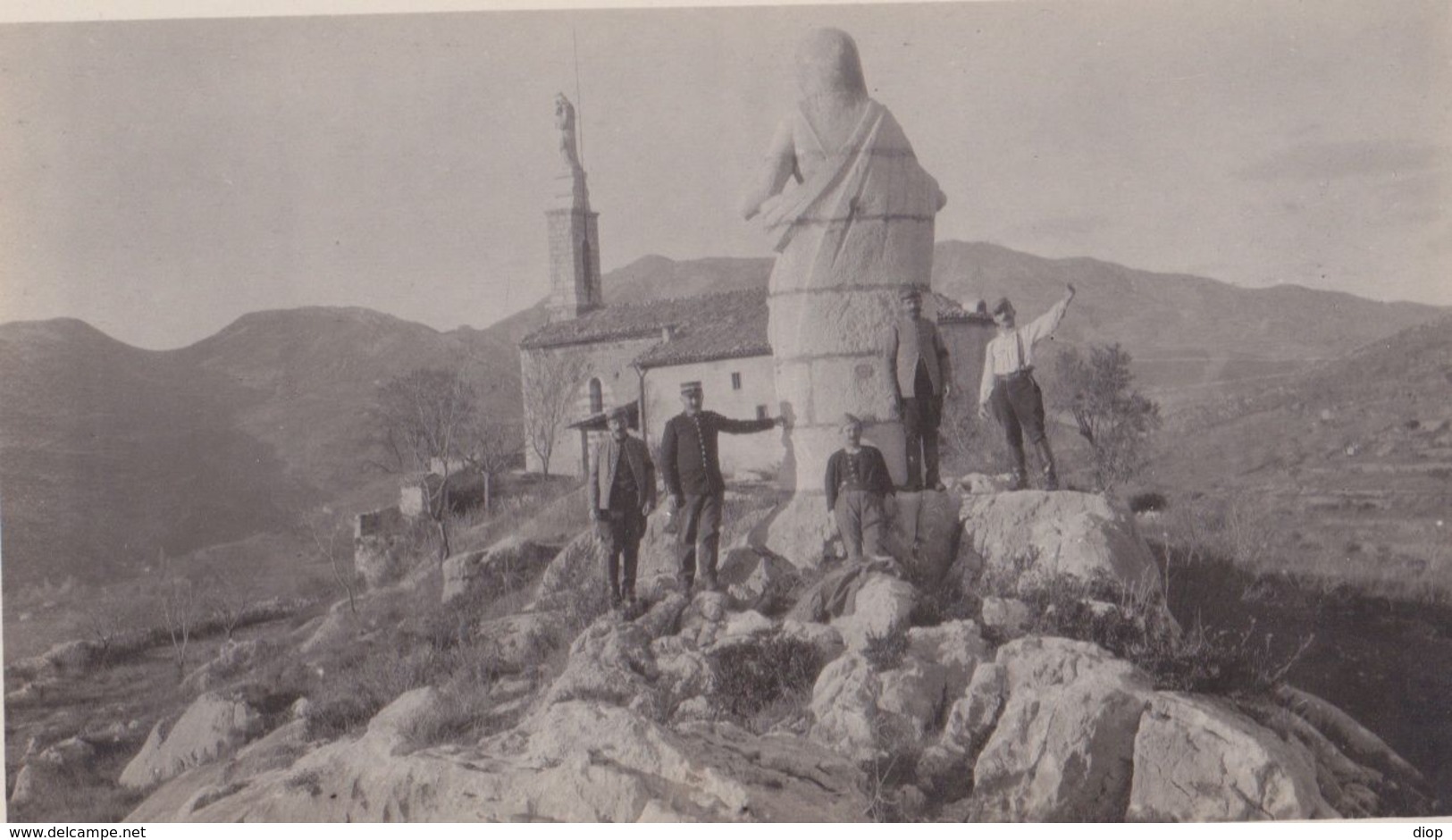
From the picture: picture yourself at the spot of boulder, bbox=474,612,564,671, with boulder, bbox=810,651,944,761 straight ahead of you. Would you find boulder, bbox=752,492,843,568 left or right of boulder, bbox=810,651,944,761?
left

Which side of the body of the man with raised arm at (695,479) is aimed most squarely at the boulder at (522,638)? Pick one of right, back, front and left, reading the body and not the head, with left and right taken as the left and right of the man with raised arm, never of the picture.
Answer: right

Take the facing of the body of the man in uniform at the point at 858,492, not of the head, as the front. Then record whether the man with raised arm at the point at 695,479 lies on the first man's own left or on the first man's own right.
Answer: on the first man's own right

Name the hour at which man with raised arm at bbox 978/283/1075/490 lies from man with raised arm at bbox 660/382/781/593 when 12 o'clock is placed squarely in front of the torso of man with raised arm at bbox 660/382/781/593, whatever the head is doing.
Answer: man with raised arm at bbox 978/283/1075/490 is roughly at 9 o'clock from man with raised arm at bbox 660/382/781/593.

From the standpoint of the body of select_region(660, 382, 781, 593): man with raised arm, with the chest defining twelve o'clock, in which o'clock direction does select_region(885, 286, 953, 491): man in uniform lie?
The man in uniform is roughly at 9 o'clock from the man with raised arm.

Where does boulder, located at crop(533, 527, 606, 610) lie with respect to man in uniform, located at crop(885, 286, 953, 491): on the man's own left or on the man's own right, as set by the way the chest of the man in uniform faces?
on the man's own right
